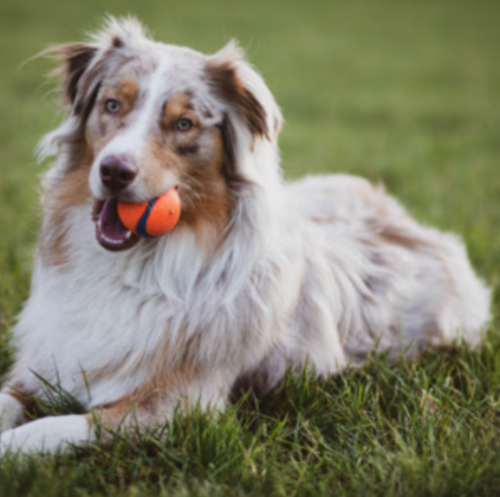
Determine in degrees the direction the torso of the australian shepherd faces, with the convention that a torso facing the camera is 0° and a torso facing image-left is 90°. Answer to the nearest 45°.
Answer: approximately 45°
